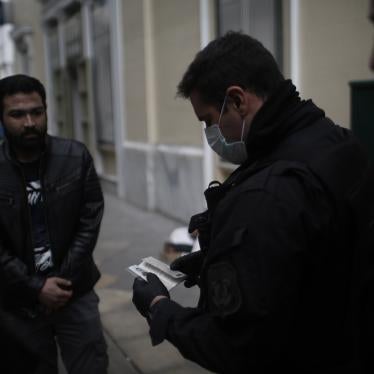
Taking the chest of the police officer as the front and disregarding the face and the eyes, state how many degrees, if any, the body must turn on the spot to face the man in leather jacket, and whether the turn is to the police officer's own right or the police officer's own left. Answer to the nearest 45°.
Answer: approximately 45° to the police officer's own right

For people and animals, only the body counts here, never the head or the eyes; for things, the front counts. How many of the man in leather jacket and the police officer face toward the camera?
1

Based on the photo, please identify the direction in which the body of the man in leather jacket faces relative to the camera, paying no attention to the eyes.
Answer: toward the camera

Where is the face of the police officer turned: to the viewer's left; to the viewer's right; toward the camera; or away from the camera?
to the viewer's left

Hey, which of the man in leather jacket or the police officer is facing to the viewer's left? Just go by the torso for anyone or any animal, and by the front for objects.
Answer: the police officer

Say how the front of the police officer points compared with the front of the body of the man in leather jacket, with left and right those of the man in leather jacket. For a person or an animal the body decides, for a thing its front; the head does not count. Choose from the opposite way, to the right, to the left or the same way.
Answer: to the right

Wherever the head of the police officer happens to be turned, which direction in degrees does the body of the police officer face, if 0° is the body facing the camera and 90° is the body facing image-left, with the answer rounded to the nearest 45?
approximately 90°
